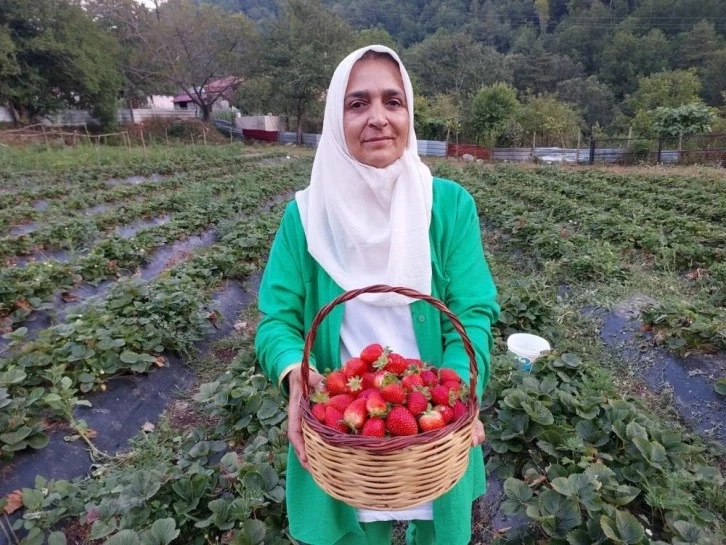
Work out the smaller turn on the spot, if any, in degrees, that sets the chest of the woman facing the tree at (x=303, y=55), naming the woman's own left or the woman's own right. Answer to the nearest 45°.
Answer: approximately 180°

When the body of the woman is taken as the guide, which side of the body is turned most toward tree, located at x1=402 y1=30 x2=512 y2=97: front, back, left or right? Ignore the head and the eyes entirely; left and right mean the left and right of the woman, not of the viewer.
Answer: back

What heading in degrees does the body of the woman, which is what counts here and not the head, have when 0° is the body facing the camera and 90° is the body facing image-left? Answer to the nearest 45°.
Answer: approximately 0°

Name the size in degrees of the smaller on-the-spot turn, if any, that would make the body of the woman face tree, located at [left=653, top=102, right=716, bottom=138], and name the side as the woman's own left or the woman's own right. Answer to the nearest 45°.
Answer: approximately 135° to the woman's own left

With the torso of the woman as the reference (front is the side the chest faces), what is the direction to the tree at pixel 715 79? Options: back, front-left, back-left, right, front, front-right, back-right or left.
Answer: back-left
